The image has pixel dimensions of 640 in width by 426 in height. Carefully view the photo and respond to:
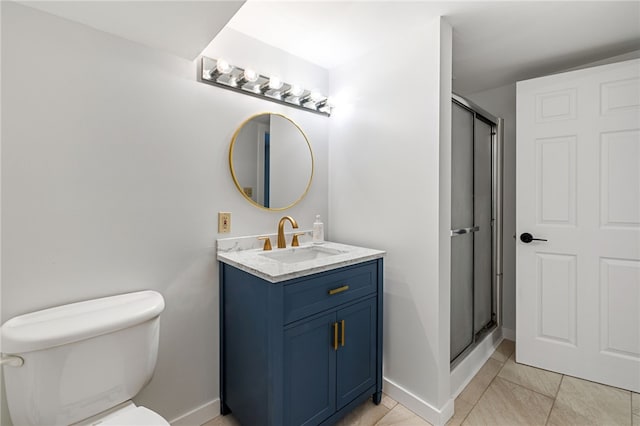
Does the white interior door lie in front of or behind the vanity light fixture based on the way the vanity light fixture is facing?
in front

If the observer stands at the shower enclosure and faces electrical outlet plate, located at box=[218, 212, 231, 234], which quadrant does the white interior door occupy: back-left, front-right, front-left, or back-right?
back-left

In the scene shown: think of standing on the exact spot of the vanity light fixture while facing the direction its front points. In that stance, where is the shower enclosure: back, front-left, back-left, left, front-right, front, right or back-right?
front-left

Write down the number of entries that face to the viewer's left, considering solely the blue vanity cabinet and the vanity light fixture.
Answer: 0

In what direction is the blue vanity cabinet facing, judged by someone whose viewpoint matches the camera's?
facing the viewer and to the right of the viewer

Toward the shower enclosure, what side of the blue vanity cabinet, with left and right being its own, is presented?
left

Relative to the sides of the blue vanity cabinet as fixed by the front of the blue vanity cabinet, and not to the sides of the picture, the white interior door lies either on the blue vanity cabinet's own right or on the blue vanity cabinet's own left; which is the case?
on the blue vanity cabinet's own left
